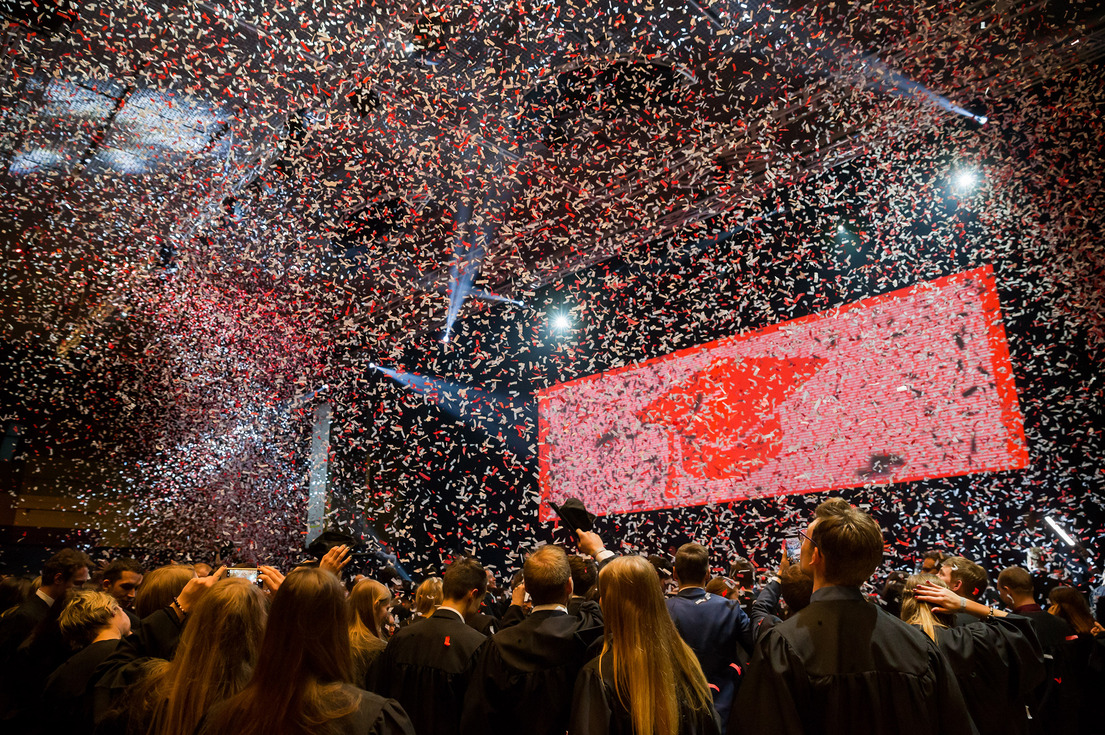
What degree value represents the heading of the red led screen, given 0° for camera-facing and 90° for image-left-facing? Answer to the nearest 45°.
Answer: approximately 45°
